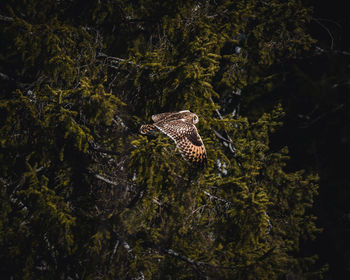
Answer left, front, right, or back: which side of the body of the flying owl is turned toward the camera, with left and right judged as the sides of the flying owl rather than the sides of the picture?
right
